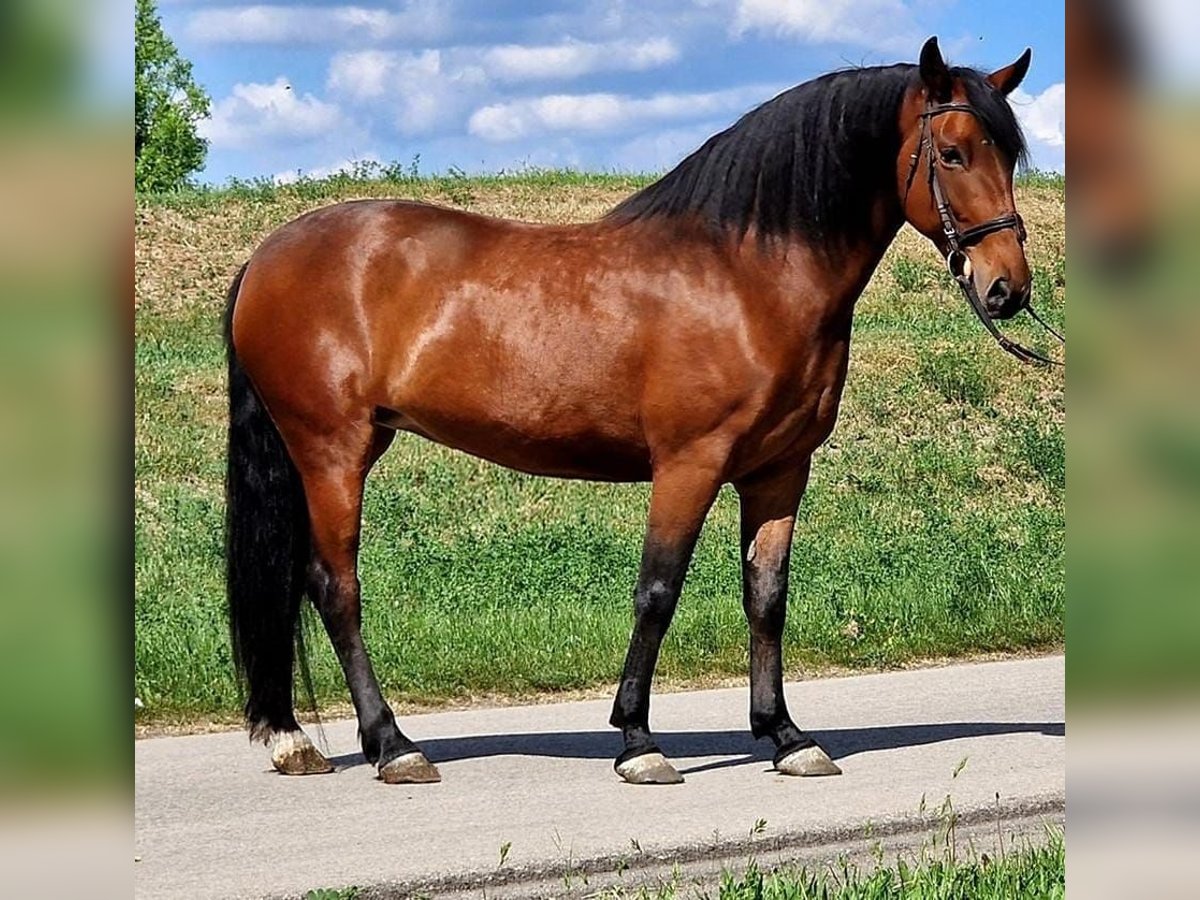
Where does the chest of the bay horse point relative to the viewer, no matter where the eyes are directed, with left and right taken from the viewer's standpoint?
facing to the right of the viewer

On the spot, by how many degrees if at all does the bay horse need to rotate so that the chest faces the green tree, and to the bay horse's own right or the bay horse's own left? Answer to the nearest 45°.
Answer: approximately 90° to the bay horse's own left
